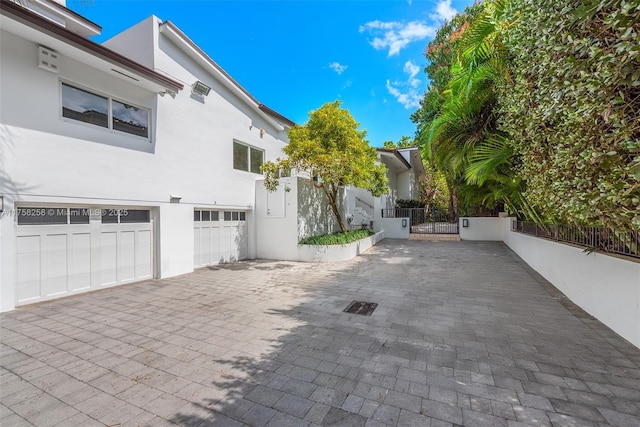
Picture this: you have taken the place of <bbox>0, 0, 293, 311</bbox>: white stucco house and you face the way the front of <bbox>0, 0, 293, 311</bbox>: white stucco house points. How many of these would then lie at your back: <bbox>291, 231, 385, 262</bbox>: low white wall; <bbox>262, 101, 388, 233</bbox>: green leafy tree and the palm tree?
0

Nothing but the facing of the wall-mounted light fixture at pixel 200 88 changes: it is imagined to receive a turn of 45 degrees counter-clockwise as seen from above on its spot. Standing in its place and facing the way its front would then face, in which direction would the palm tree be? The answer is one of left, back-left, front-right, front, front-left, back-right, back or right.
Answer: front-right

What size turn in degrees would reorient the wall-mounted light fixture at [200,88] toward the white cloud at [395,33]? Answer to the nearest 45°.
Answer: approximately 45° to its left

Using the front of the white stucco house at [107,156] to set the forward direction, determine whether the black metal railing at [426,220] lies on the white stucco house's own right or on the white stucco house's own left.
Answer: on the white stucco house's own left

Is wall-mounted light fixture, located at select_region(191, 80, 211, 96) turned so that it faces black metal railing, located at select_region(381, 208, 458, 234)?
no

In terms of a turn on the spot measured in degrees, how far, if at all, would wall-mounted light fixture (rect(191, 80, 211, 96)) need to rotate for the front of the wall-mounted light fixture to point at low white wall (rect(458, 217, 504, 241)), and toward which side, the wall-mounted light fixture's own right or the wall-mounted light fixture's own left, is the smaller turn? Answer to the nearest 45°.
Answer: approximately 45° to the wall-mounted light fixture's own left

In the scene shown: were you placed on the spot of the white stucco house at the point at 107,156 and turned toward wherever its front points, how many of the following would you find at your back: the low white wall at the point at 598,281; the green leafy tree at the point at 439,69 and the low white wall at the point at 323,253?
0

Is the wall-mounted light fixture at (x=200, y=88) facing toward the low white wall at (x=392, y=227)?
no

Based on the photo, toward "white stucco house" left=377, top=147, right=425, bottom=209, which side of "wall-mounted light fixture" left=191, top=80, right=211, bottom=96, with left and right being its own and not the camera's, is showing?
left

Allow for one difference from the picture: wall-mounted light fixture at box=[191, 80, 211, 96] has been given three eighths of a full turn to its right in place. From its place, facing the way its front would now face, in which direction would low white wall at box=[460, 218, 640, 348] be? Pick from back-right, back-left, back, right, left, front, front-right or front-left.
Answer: back-left

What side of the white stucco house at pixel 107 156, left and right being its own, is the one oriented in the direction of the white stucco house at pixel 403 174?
left

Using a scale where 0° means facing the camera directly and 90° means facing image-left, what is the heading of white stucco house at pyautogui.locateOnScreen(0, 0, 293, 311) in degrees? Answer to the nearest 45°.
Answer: approximately 315°

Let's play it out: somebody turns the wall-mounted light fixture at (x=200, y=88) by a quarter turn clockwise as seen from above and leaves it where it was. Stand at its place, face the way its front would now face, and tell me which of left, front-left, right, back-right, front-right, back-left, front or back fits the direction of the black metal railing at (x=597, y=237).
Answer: left

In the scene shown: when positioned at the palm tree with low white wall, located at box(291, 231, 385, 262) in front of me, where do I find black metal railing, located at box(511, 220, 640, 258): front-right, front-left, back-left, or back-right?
front-left

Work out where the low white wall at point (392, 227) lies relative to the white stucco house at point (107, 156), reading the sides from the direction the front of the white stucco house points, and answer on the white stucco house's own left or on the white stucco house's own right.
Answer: on the white stucco house's own left
